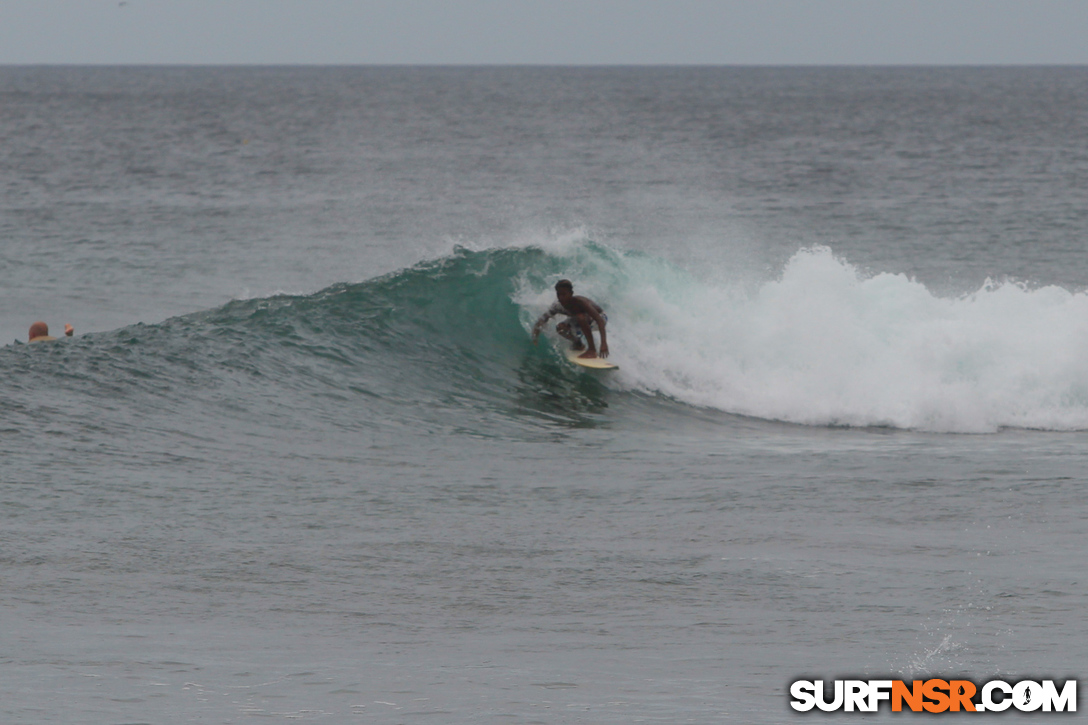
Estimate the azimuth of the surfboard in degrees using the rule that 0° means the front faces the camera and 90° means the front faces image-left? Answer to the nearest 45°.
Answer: approximately 90°

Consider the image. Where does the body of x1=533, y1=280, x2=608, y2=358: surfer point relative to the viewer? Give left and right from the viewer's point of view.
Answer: facing the viewer and to the left of the viewer
